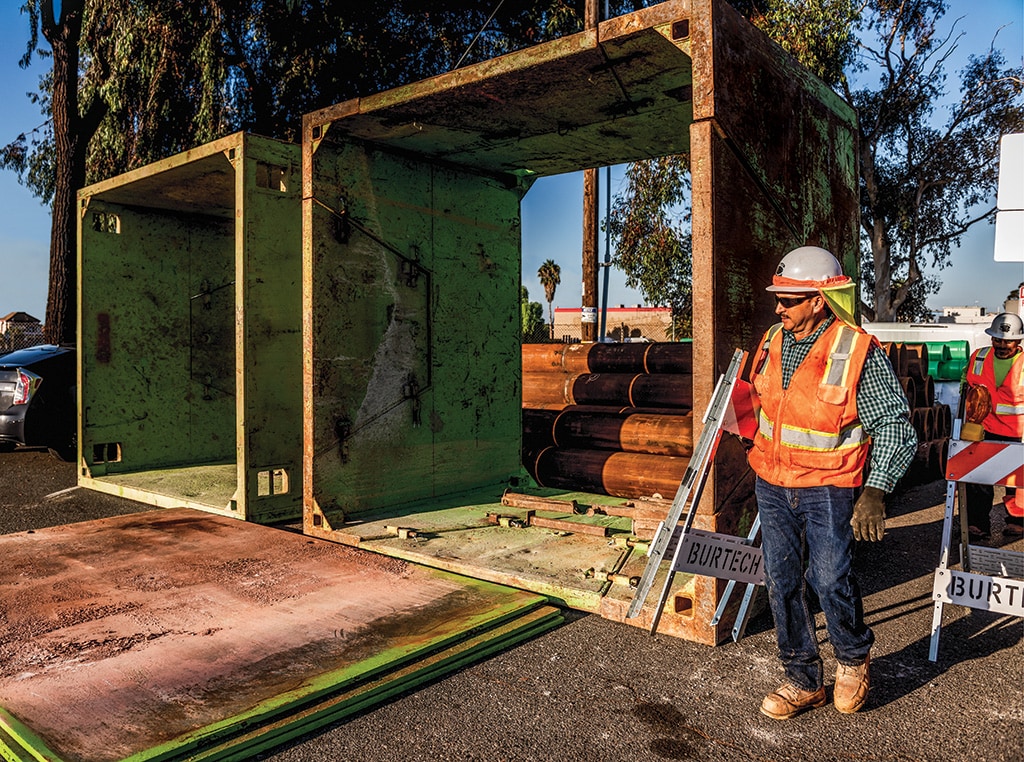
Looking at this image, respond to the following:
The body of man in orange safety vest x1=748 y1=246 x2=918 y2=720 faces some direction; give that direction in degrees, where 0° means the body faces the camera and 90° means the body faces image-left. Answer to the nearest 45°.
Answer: approximately 45°

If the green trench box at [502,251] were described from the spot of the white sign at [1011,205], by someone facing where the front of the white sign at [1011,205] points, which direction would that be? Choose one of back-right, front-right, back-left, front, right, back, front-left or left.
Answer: right

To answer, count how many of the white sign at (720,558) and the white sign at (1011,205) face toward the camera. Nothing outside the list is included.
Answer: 2

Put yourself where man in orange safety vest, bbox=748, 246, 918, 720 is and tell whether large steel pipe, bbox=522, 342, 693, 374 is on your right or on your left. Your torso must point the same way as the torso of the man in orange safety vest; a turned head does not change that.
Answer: on your right

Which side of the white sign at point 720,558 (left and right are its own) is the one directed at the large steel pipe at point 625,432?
back

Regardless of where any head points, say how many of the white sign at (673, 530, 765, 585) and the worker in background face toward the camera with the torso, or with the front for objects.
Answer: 2

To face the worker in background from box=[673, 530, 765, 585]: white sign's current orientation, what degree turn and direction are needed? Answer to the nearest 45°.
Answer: approximately 135° to its left

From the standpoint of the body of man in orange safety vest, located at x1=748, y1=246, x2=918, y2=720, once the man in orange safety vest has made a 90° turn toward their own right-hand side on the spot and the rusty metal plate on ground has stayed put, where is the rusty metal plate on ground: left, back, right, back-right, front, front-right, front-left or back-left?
front-left

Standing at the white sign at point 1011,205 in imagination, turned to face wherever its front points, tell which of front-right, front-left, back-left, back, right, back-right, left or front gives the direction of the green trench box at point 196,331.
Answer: right

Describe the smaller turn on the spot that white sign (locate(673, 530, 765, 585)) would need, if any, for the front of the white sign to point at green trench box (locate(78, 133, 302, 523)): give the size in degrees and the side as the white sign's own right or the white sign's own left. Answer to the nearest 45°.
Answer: approximately 135° to the white sign's own right

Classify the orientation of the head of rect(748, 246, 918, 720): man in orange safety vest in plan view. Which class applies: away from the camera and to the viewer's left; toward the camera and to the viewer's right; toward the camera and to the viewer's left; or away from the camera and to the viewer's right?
toward the camera and to the viewer's left
